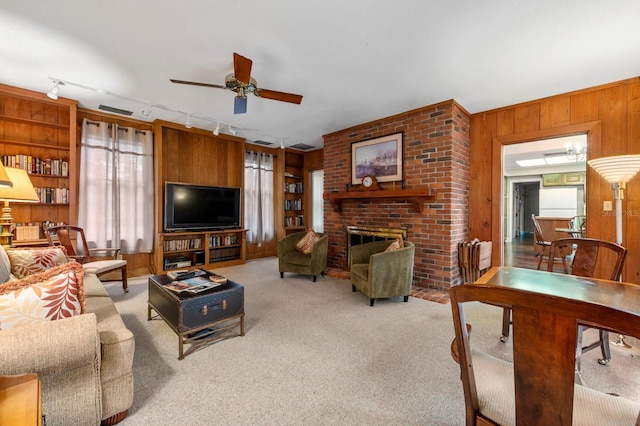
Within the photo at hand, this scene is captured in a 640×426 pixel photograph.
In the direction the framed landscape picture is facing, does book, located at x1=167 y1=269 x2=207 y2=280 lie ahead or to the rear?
ahead

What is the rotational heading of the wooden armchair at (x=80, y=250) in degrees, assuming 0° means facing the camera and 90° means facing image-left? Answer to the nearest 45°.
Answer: approximately 315°

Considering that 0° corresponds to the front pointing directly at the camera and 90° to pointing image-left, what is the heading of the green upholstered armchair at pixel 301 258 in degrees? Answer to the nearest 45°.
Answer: approximately 45°

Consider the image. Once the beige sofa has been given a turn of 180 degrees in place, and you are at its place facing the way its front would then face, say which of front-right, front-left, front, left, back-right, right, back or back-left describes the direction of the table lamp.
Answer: right

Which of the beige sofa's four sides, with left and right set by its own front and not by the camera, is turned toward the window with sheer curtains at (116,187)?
left

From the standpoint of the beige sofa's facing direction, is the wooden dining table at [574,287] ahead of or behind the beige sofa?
ahead

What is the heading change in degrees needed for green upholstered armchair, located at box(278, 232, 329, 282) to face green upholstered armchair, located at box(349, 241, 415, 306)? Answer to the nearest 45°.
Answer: approximately 90° to its left

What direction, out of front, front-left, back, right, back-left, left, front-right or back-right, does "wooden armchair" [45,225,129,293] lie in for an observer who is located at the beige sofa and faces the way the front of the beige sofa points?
left

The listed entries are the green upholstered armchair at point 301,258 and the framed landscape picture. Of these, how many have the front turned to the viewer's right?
0

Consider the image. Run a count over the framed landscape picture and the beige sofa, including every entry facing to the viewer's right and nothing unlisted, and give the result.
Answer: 1

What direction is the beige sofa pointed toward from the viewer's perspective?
to the viewer's right

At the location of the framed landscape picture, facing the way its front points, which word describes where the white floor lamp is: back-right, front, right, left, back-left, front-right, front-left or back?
left

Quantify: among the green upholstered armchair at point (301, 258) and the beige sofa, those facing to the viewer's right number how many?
1

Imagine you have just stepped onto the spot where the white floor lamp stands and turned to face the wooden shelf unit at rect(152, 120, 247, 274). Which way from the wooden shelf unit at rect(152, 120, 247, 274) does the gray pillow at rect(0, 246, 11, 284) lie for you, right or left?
left

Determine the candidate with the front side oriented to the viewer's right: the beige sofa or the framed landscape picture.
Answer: the beige sofa
